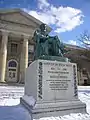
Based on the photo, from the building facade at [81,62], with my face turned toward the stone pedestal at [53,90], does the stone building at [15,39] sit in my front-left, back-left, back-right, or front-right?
front-right

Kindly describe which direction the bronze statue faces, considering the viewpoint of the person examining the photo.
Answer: facing the viewer and to the right of the viewer

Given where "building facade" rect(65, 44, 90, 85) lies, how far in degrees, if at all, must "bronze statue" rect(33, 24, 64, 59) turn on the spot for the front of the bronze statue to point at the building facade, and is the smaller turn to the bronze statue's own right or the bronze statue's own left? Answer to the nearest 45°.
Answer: approximately 135° to the bronze statue's own left

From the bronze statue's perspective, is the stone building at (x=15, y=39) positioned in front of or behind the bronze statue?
behind
